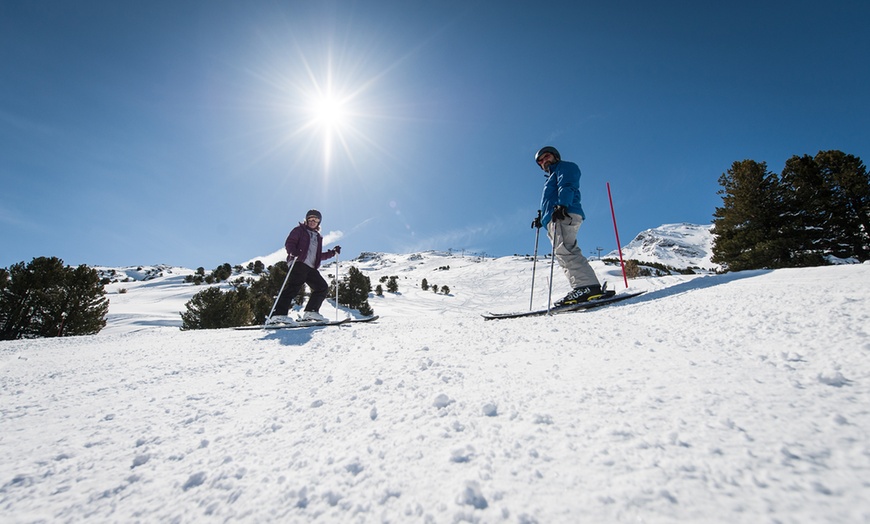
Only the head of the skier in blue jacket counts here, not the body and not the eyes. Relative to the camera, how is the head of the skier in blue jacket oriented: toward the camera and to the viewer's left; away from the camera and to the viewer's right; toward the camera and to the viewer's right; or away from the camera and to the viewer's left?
toward the camera and to the viewer's left

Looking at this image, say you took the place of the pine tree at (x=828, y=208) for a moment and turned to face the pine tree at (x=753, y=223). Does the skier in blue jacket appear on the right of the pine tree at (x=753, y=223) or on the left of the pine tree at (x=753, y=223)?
left

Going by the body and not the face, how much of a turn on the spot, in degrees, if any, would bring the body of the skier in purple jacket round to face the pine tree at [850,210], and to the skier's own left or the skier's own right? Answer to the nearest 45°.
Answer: approximately 45° to the skier's own left

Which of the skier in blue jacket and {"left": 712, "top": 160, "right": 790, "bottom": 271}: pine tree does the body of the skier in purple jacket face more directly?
the skier in blue jacket

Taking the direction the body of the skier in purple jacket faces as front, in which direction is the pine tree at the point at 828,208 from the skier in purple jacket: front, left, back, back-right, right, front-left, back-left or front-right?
front-left

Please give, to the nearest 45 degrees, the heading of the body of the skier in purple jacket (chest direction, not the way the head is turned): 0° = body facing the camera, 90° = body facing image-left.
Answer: approximately 315°
